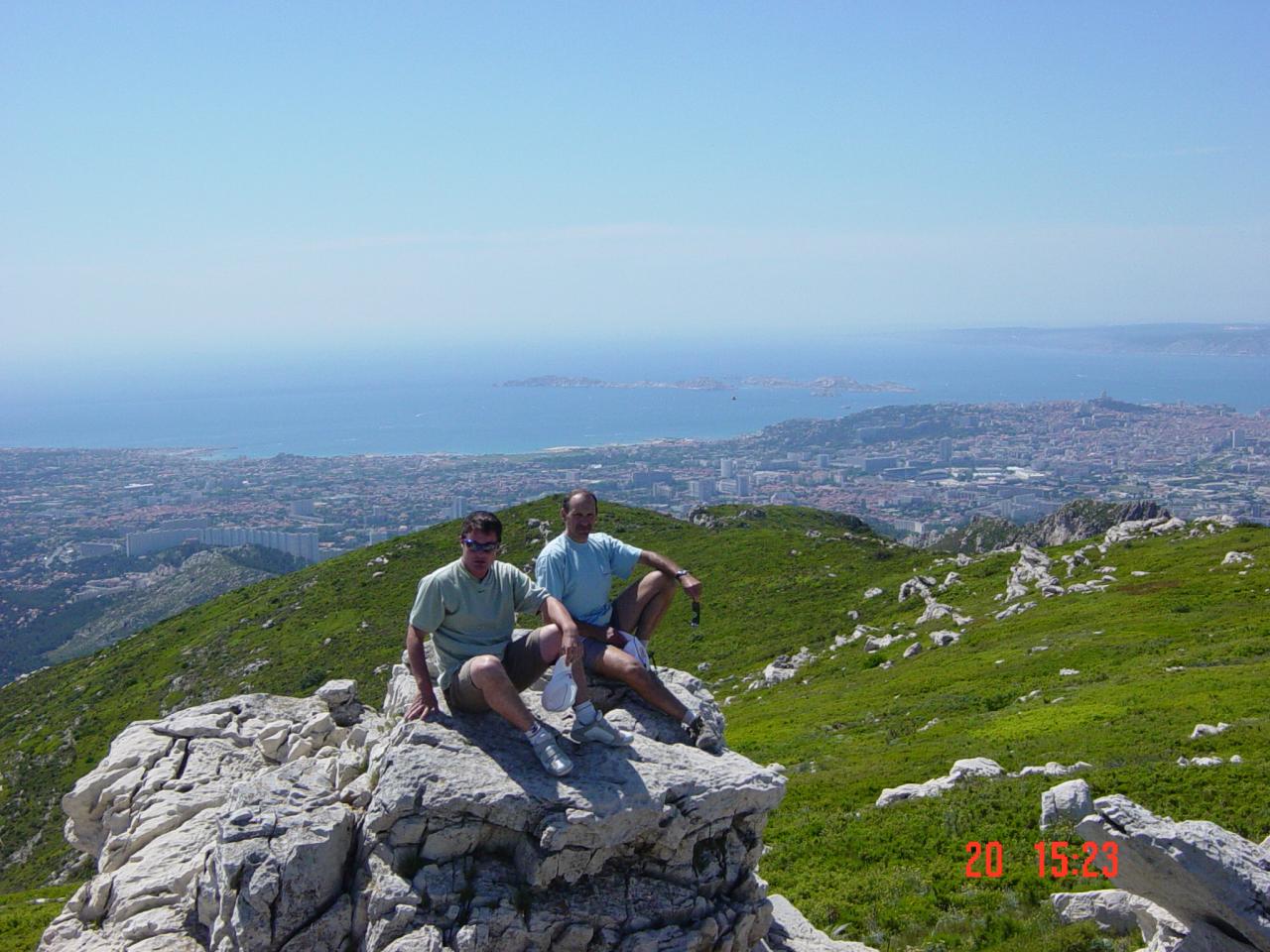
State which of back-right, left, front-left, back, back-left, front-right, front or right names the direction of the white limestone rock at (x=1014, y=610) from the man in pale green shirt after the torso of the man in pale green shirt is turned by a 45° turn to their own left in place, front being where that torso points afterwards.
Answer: front-left

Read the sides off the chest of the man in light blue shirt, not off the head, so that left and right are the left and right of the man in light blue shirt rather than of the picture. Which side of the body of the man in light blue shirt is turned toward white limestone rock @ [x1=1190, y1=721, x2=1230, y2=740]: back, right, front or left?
left

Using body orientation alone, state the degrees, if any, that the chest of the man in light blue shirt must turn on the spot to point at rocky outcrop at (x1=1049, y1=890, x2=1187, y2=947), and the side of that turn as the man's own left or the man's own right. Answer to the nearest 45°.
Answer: approximately 45° to the man's own left

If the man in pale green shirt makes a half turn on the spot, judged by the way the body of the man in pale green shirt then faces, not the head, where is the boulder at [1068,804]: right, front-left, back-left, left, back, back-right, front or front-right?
back-right

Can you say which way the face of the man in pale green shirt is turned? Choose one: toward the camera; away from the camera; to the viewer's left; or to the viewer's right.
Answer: toward the camera

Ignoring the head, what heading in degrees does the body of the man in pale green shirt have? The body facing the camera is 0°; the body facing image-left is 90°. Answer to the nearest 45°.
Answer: approximately 315°

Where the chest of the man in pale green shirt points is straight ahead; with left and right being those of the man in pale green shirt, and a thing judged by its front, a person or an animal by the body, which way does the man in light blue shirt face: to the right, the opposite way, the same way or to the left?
the same way

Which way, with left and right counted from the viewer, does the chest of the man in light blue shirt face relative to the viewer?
facing the viewer and to the right of the viewer

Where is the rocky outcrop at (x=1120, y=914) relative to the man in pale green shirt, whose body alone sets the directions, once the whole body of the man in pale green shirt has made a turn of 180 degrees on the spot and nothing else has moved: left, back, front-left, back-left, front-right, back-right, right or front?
back-right

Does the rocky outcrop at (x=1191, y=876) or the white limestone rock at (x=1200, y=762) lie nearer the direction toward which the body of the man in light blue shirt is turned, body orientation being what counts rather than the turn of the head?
the rocky outcrop

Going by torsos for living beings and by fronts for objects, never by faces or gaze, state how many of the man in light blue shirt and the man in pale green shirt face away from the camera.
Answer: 0
